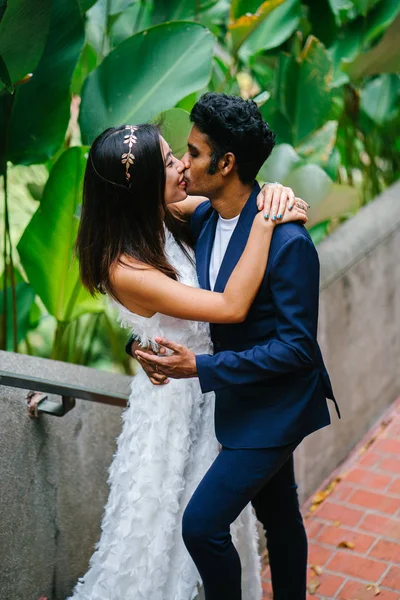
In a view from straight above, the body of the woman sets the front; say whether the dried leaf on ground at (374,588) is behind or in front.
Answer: in front

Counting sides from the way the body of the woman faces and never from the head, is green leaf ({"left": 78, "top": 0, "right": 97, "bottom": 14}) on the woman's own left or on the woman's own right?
on the woman's own left

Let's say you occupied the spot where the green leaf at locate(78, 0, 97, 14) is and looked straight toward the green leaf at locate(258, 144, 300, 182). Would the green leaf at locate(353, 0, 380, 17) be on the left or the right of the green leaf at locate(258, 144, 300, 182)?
left

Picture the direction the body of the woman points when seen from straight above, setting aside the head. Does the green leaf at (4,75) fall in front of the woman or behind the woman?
behind

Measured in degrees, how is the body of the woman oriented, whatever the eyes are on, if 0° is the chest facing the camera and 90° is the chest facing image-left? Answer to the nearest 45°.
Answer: approximately 270°

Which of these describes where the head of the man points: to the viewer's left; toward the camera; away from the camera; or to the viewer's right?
to the viewer's left

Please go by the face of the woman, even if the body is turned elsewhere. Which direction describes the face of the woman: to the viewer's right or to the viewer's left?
to the viewer's right

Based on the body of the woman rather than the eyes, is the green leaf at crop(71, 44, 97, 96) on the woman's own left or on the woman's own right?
on the woman's own left

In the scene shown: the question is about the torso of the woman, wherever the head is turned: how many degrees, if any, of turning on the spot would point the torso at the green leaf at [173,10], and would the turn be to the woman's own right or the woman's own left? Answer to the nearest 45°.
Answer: approximately 90° to the woman's own left
